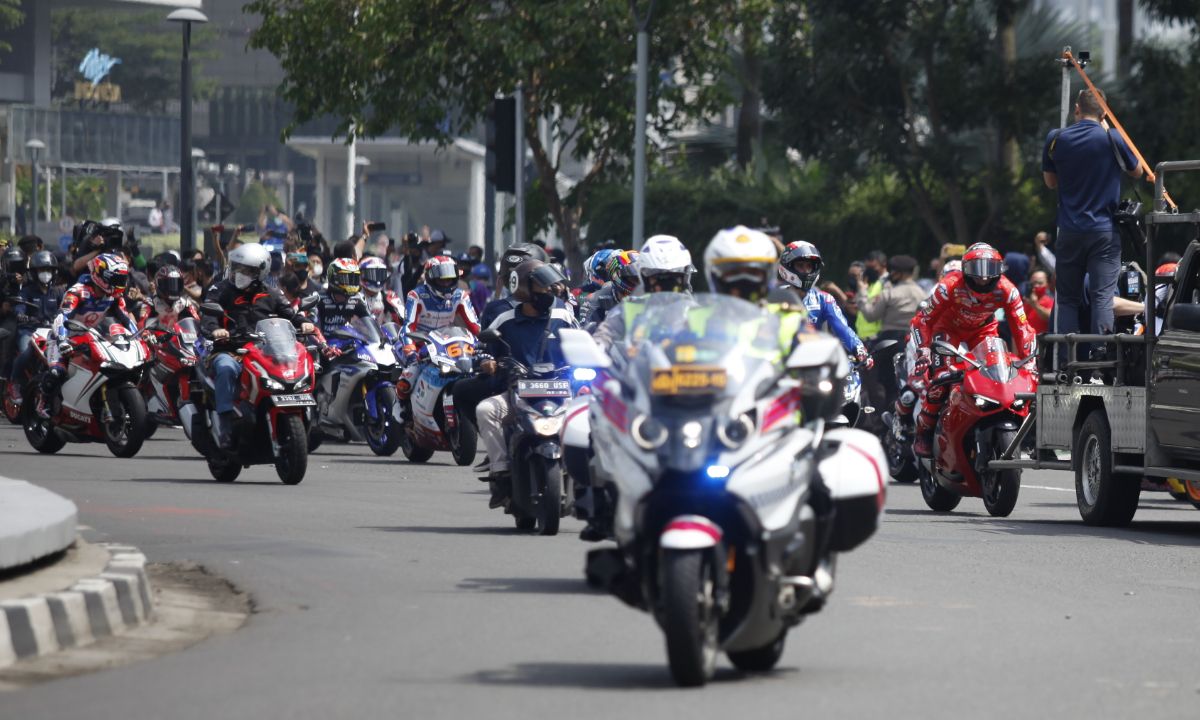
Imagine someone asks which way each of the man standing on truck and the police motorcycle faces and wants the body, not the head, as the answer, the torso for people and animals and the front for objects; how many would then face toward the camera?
1

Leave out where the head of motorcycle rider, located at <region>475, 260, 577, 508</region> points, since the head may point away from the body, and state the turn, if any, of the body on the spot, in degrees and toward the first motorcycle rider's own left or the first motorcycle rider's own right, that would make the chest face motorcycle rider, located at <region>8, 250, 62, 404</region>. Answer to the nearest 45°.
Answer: approximately 135° to the first motorcycle rider's own right

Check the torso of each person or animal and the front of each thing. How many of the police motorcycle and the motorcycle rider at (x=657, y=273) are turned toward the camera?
2

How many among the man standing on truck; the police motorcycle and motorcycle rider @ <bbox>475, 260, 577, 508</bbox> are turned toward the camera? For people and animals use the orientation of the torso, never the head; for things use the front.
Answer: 2

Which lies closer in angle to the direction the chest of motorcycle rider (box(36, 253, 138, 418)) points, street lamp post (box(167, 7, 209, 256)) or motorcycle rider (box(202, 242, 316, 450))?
the motorcycle rider

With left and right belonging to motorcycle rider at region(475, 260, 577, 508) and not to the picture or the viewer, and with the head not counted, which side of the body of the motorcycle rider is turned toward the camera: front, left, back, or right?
front

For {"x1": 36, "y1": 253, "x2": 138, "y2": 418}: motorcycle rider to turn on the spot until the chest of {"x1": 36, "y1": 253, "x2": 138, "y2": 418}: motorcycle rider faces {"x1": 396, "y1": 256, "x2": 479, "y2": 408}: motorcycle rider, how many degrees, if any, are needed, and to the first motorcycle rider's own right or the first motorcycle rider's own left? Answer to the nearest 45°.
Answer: approximately 45° to the first motorcycle rider's own left

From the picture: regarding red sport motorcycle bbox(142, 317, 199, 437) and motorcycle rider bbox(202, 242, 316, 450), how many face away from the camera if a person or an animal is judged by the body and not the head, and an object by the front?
0
